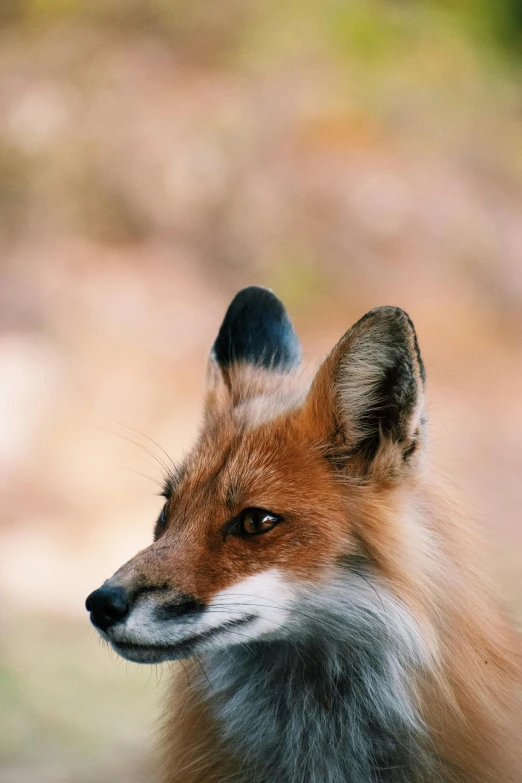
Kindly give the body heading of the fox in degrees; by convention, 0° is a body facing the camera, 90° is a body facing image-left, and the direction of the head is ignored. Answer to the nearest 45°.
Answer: approximately 45°
